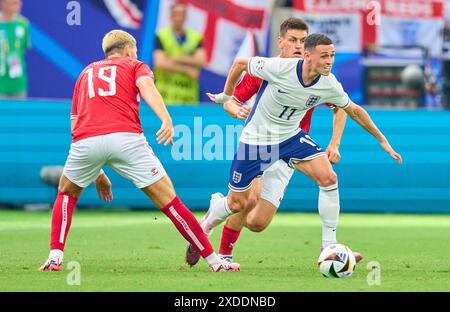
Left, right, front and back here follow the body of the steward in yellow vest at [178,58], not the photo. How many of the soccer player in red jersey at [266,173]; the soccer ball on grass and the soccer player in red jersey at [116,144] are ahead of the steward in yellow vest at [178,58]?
3

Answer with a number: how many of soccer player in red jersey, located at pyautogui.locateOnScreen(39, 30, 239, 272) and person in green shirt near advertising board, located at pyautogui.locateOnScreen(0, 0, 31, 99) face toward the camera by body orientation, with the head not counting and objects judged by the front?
1

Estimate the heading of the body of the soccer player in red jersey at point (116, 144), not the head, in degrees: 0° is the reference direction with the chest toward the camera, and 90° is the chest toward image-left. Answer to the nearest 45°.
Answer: approximately 225°

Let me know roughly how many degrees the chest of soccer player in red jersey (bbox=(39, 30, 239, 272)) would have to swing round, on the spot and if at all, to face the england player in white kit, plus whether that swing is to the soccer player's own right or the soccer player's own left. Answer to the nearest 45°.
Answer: approximately 45° to the soccer player's own right

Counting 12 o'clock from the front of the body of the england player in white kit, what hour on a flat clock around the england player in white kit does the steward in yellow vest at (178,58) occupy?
The steward in yellow vest is roughly at 7 o'clock from the england player in white kit.

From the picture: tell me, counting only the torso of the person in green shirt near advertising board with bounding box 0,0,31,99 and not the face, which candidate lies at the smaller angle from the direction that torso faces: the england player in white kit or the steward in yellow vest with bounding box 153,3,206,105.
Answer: the england player in white kit

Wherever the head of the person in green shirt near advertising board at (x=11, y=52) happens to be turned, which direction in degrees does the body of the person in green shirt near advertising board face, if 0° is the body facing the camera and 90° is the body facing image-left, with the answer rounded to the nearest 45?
approximately 0°

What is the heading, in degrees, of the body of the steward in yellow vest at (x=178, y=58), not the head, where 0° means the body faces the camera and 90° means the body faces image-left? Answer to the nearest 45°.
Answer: approximately 0°

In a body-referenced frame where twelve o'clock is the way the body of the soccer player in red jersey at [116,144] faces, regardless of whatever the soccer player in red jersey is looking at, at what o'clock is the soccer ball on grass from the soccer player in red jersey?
The soccer ball on grass is roughly at 2 o'clock from the soccer player in red jersey.

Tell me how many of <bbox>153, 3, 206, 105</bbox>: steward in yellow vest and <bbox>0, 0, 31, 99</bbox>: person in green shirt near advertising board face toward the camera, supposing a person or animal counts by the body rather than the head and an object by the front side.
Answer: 2

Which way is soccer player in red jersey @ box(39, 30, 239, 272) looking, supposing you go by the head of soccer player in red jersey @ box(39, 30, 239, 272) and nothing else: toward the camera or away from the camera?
away from the camera

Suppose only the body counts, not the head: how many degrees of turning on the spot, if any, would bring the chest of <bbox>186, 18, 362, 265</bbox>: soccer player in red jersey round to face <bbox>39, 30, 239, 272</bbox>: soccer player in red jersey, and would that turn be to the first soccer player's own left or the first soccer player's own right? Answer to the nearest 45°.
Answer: approximately 90° to the first soccer player's own right
